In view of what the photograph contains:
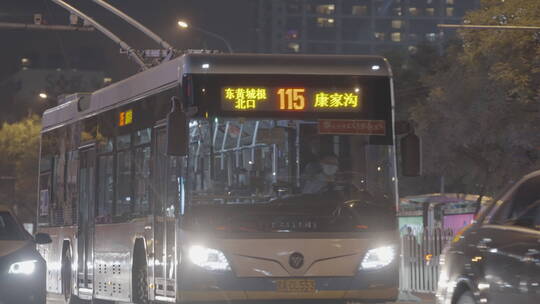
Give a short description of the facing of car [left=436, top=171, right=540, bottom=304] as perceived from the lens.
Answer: facing away from the viewer and to the left of the viewer

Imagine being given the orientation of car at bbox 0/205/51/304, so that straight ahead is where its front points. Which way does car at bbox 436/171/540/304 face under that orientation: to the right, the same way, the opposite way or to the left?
the opposite way

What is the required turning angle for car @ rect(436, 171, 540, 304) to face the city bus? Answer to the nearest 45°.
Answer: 0° — it already faces it

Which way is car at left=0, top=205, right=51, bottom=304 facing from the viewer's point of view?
toward the camera

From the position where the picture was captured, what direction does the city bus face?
facing the viewer
